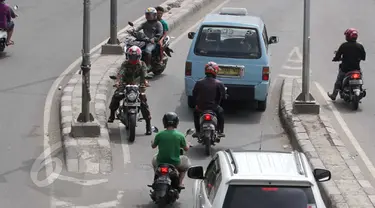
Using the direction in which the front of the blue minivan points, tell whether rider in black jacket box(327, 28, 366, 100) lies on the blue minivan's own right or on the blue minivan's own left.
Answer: on the blue minivan's own right

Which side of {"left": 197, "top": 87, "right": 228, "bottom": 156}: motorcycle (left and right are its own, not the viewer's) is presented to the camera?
back

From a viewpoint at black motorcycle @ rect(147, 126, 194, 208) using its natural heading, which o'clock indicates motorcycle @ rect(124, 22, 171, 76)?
The motorcycle is roughly at 12 o'clock from the black motorcycle.

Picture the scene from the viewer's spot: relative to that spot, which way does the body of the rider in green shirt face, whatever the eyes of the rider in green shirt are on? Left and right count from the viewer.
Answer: facing away from the viewer

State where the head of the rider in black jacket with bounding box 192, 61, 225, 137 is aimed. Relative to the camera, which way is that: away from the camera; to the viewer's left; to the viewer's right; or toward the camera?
away from the camera

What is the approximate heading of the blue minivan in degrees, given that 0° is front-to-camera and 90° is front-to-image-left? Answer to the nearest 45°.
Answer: approximately 180°

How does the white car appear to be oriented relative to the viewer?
away from the camera

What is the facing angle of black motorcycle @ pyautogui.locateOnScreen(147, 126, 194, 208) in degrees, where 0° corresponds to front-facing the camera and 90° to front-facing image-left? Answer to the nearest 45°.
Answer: approximately 180°

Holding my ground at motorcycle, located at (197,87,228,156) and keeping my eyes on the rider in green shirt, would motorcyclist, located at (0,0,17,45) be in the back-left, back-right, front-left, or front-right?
back-right

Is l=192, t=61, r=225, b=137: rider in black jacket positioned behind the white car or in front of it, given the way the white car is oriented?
in front

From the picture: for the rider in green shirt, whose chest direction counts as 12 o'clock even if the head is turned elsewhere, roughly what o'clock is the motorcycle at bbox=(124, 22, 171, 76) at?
The motorcycle is roughly at 12 o'clock from the rider in green shirt.

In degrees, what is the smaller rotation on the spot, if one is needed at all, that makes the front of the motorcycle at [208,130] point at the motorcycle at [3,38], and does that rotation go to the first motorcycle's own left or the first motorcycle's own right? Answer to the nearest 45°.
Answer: approximately 45° to the first motorcycle's own left

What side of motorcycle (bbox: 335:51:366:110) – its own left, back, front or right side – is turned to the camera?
back

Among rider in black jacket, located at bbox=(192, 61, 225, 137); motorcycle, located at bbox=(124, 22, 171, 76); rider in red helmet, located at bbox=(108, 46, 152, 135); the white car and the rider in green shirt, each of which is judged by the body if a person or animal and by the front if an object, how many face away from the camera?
3
